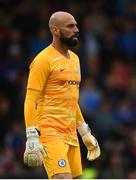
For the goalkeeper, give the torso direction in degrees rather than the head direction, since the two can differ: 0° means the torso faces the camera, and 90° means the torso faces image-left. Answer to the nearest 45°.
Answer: approximately 315°
